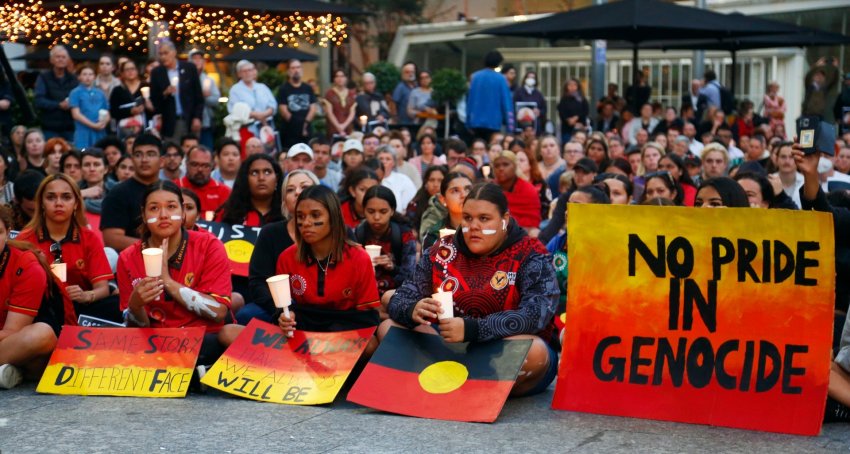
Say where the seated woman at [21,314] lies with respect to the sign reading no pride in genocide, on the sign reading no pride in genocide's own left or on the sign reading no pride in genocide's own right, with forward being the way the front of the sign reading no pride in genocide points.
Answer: on the sign reading no pride in genocide's own right

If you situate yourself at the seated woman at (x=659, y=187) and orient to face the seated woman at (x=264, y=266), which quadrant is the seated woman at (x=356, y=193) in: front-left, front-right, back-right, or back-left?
front-right

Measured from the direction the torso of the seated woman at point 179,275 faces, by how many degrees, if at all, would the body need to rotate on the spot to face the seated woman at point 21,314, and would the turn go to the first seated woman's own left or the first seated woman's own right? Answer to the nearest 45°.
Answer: approximately 90° to the first seated woman's own right

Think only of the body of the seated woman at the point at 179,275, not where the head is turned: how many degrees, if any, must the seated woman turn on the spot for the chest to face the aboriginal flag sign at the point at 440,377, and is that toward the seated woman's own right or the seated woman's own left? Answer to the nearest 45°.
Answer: approximately 45° to the seated woman's own left

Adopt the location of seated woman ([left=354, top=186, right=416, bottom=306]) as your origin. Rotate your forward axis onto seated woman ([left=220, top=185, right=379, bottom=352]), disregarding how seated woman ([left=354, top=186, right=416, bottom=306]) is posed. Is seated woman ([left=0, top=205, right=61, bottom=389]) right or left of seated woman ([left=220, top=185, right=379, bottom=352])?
right

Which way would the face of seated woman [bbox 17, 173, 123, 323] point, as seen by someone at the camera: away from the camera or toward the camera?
toward the camera

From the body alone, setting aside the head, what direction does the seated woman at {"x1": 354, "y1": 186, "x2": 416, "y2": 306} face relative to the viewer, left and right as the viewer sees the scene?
facing the viewer and to the left of the viewer

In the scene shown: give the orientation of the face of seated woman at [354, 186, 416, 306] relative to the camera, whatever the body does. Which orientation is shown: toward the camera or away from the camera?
toward the camera

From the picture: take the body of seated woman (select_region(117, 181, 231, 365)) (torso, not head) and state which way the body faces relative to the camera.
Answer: toward the camera

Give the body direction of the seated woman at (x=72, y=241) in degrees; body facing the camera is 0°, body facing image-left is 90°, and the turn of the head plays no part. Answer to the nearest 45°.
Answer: approximately 0°
